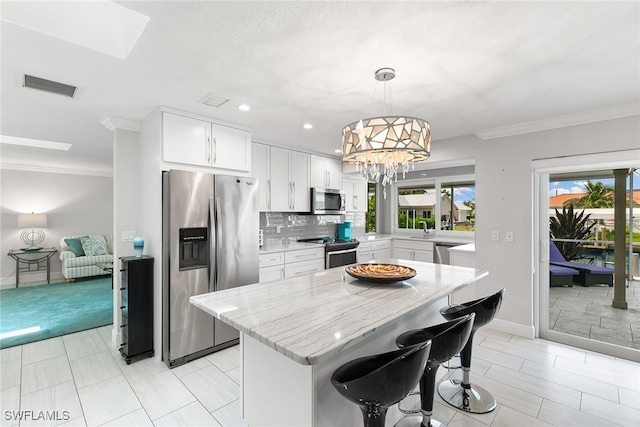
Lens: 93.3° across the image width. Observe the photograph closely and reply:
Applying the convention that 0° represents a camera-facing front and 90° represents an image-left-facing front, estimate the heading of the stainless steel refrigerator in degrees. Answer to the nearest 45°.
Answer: approximately 315°

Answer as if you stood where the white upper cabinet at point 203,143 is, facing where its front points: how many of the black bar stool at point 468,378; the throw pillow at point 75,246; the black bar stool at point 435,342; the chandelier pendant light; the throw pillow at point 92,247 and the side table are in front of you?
3

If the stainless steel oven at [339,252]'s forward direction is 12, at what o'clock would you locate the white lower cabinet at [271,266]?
The white lower cabinet is roughly at 3 o'clock from the stainless steel oven.

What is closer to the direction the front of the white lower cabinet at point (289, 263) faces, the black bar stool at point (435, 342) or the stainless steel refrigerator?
the black bar stool

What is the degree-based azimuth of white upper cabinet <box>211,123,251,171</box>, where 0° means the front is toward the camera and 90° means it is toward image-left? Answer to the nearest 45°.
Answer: approximately 315°

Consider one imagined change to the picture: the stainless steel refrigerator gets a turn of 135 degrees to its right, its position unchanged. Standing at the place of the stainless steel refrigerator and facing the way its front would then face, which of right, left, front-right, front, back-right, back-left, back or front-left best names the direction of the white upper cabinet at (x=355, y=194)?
back-right
